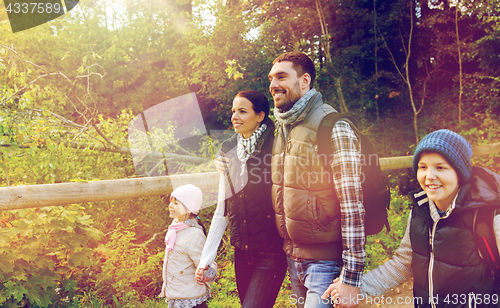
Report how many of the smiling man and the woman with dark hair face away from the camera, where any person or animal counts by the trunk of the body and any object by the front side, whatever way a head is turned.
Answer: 0

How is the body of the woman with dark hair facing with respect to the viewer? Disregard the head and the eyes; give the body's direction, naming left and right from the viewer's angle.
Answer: facing the viewer and to the left of the viewer
